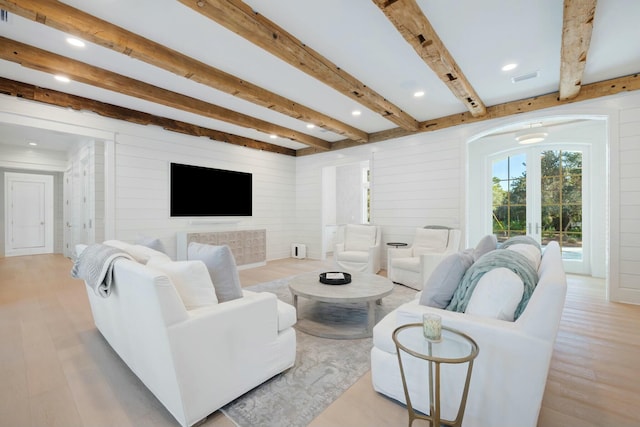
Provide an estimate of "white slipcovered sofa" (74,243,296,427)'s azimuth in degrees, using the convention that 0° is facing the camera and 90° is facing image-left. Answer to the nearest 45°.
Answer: approximately 225°

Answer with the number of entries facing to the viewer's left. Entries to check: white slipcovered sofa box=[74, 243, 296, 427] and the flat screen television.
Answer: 0

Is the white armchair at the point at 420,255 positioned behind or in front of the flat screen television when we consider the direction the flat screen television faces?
in front

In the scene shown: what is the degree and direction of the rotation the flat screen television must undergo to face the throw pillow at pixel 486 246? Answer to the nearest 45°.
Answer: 0° — it already faces it

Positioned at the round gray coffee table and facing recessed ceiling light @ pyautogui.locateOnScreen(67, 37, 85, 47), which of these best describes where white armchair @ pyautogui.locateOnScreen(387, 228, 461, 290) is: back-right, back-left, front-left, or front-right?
back-right

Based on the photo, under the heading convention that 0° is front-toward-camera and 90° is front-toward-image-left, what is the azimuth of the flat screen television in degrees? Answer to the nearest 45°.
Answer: approximately 315°

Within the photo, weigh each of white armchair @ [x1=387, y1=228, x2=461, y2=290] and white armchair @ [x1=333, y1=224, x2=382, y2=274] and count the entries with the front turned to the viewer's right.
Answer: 0

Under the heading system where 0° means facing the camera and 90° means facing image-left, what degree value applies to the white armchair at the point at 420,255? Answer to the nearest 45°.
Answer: approximately 45°

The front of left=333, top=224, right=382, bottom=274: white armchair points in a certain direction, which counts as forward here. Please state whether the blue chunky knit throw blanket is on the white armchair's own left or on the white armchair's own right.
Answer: on the white armchair's own left
